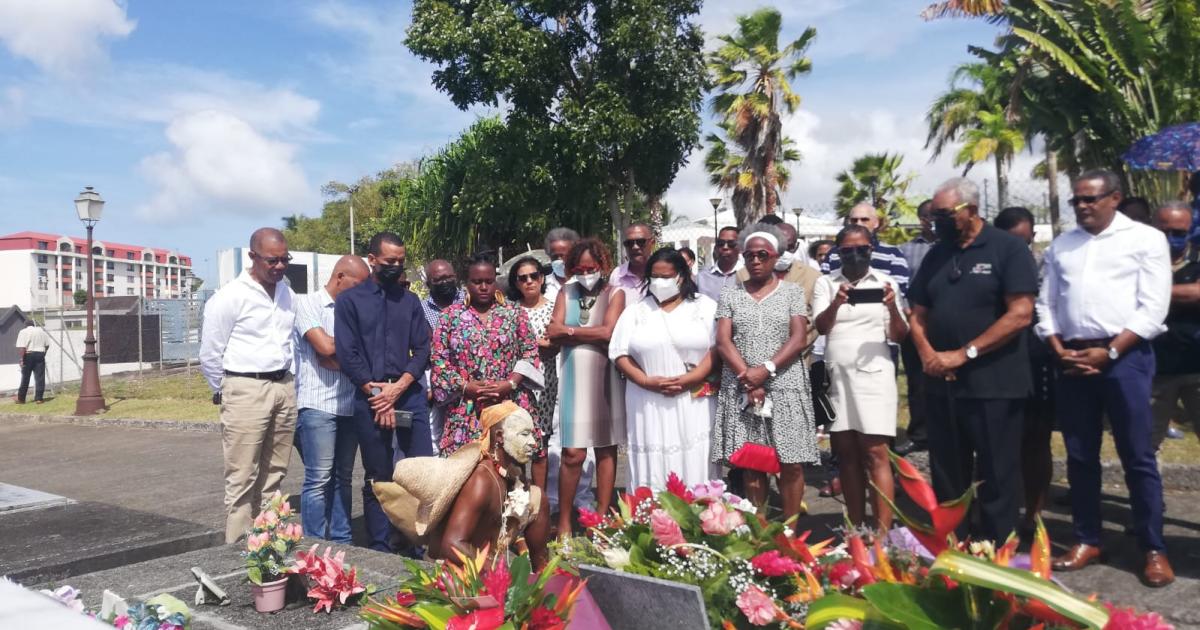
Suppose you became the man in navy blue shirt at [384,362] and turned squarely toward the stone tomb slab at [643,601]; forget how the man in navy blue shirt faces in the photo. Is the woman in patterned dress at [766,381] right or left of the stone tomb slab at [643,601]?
left

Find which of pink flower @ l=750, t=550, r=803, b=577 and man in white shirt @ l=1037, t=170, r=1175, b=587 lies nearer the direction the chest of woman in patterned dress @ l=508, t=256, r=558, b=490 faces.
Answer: the pink flower

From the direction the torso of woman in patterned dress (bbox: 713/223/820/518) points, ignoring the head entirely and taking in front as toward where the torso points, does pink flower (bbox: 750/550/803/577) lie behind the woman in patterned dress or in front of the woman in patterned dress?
in front

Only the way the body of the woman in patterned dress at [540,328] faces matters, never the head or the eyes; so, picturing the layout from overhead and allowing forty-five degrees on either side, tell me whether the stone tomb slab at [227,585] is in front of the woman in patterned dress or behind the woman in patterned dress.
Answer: in front

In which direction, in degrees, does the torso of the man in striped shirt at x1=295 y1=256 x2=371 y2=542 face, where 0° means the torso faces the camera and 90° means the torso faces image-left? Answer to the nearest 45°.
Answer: approximately 315°

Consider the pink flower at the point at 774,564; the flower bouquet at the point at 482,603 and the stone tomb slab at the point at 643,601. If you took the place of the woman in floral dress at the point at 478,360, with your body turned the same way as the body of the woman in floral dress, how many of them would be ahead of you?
3

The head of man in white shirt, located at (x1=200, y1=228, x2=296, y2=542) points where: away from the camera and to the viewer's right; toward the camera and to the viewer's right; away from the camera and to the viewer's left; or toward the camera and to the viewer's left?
toward the camera and to the viewer's right

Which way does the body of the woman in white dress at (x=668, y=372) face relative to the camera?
toward the camera

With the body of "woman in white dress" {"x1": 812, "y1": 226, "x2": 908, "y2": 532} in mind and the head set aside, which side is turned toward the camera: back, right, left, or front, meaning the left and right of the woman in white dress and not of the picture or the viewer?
front

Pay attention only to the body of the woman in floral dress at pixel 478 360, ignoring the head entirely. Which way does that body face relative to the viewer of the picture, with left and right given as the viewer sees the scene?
facing the viewer

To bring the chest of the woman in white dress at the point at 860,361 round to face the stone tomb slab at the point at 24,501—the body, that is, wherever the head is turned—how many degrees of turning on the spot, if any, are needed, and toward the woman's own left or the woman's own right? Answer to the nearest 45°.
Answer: approximately 45° to the woman's own right

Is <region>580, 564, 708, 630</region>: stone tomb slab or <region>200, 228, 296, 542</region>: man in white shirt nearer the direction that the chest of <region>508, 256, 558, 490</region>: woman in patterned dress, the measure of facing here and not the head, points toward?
the stone tomb slab

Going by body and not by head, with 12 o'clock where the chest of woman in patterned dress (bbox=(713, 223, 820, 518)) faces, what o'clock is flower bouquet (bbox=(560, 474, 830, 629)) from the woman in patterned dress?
The flower bouquet is roughly at 12 o'clock from the woman in patterned dress.

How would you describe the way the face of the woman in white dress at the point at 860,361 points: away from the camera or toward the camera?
toward the camera

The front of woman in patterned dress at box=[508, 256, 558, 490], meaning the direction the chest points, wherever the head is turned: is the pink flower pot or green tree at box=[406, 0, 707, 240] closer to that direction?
the pink flower pot

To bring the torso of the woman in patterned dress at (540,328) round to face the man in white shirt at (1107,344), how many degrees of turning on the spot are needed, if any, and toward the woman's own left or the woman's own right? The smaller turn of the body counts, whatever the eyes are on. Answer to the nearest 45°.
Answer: approximately 45° to the woman's own left
